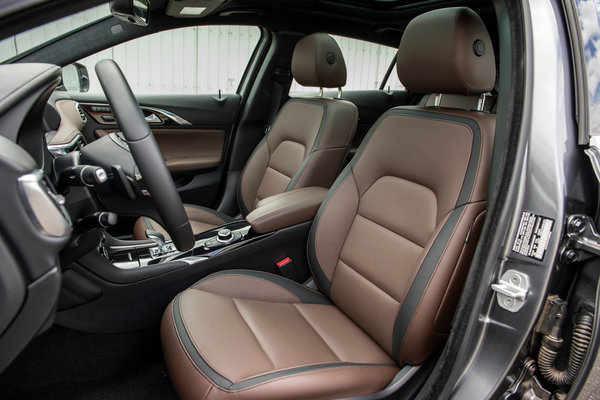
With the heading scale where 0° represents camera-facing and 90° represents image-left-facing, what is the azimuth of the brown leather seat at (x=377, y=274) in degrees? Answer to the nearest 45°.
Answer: approximately 45°

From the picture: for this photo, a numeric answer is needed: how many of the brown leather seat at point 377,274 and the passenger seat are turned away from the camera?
0

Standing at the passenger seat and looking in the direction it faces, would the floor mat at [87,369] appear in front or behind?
in front

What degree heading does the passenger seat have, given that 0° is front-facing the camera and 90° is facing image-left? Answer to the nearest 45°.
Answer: approximately 45°
